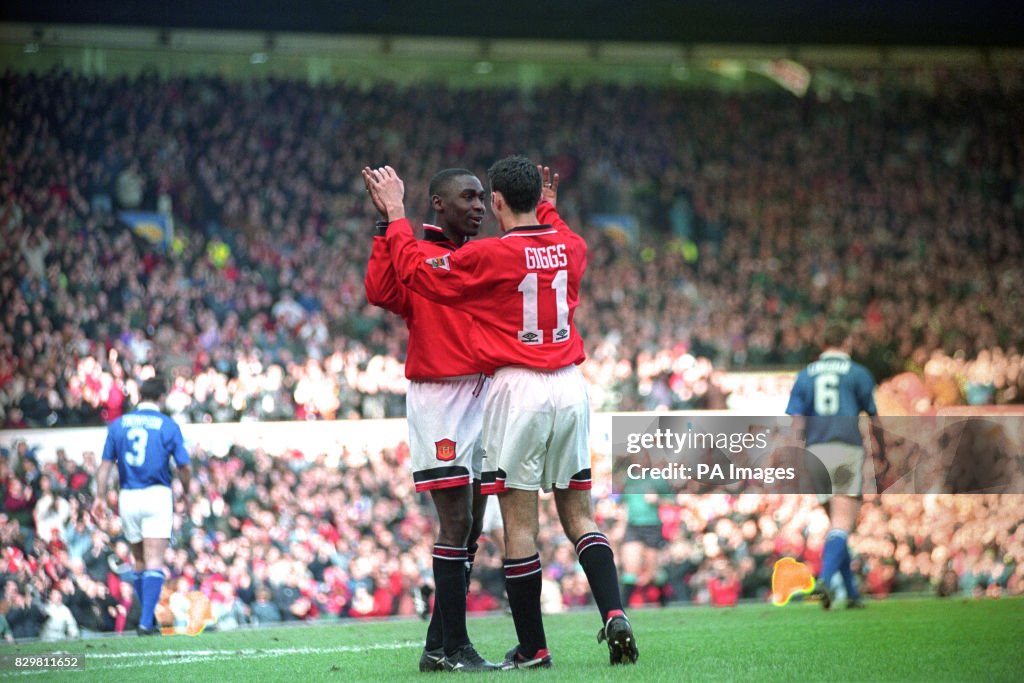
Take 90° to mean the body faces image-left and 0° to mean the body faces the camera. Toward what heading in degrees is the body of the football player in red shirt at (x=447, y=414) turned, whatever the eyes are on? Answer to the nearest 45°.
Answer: approximately 315°

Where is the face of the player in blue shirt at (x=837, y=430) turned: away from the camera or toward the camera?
away from the camera

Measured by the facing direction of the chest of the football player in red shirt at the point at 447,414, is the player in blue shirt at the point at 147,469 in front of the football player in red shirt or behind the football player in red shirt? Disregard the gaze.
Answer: behind

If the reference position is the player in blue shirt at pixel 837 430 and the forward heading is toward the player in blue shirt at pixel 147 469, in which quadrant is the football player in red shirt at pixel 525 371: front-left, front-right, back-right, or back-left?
front-left

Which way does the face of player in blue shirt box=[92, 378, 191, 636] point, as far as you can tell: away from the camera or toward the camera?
away from the camera

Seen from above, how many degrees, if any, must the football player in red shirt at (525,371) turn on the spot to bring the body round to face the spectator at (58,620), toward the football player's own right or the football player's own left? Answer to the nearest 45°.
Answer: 0° — they already face them

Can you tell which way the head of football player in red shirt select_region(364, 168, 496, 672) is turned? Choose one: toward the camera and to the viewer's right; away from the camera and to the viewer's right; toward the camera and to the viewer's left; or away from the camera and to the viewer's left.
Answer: toward the camera and to the viewer's right

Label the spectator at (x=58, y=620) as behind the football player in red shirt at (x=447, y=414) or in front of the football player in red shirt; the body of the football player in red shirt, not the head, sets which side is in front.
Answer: behind
